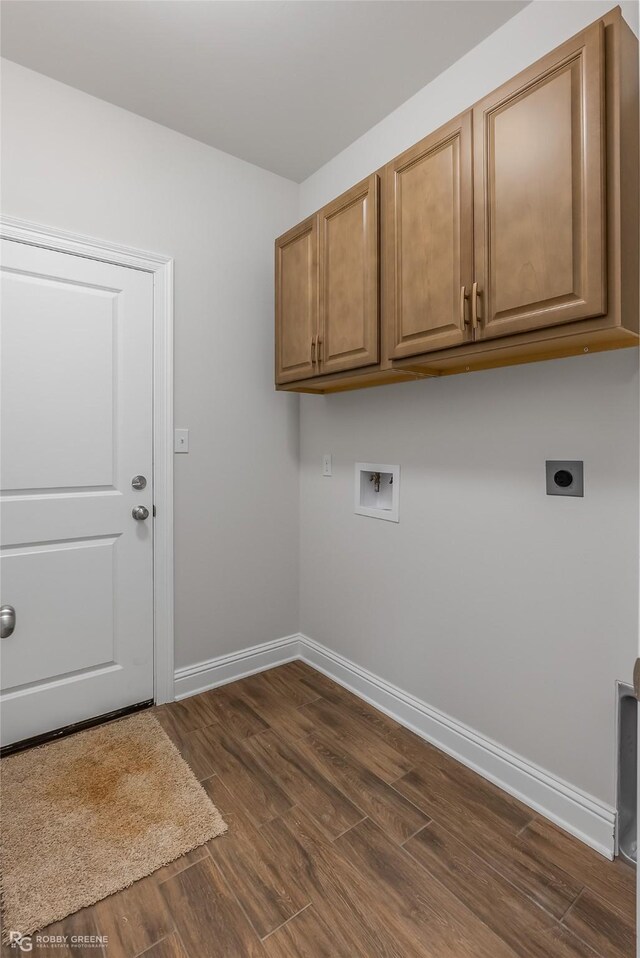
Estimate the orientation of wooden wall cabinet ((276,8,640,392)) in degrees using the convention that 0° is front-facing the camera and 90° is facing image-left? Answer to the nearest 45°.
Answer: approximately 45°
